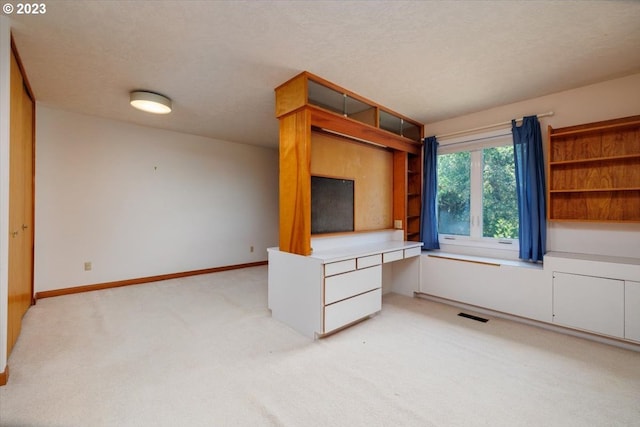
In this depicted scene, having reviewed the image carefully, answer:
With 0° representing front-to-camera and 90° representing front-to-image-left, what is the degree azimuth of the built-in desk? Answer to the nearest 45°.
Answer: approximately 315°

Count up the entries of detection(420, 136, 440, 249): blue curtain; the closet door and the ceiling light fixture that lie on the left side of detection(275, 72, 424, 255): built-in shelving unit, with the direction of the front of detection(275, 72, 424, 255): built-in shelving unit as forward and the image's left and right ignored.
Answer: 1

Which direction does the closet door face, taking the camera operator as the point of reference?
facing to the right of the viewer

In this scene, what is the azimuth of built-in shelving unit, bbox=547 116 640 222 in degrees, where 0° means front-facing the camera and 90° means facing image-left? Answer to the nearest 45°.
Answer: approximately 45°

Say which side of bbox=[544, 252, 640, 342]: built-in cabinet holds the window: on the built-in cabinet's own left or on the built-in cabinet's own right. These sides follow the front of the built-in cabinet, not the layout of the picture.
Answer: on the built-in cabinet's own right

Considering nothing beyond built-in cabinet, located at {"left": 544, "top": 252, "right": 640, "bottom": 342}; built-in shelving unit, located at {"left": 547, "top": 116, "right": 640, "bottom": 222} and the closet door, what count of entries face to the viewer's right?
1

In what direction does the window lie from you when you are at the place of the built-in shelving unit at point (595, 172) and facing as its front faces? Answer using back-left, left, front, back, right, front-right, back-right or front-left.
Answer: front-right

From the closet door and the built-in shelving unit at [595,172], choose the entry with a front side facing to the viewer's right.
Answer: the closet door

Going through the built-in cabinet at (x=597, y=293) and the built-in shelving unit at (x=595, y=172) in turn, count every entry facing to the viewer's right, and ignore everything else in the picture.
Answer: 0

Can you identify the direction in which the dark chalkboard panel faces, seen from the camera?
facing the viewer and to the right of the viewer
